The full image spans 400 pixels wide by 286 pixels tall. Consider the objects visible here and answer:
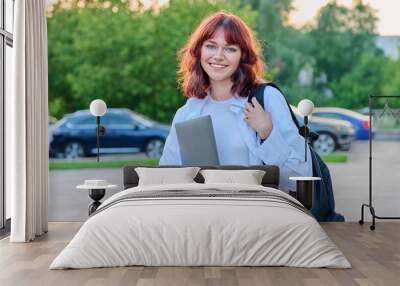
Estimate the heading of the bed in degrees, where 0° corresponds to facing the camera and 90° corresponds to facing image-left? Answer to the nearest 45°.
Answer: approximately 0°

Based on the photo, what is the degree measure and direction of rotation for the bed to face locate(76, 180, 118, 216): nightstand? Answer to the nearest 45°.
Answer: approximately 135° to its right

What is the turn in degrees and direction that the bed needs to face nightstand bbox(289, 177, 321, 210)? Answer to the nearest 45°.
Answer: approximately 135° to its left
